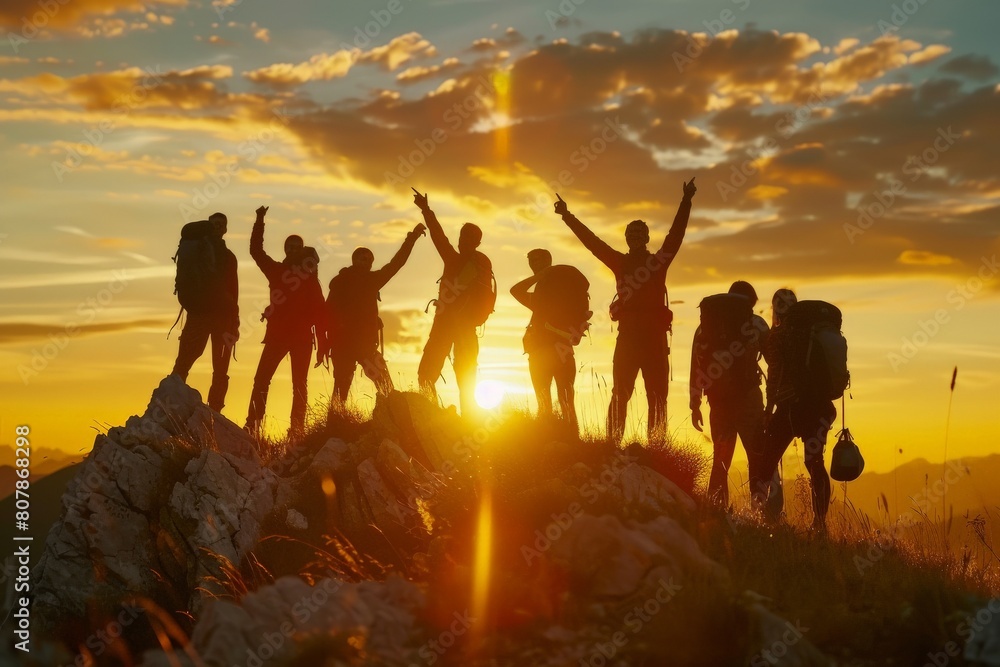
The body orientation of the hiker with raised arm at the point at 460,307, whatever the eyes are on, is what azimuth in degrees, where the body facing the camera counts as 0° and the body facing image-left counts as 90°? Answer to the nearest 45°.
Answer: approximately 135°

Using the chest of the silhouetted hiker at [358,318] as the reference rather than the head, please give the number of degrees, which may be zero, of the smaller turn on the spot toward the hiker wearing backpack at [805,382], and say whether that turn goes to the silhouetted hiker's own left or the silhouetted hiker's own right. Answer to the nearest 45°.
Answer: approximately 135° to the silhouetted hiker's own right

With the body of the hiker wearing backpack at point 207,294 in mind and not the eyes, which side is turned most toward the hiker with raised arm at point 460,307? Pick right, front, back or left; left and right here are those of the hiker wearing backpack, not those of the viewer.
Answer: right

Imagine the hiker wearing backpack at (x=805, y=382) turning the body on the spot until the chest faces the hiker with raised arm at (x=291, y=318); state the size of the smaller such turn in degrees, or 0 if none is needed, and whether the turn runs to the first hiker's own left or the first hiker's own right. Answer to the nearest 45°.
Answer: approximately 45° to the first hiker's own left

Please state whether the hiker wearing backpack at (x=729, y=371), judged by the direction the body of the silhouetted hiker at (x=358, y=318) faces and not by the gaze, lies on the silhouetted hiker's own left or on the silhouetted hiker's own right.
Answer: on the silhouetted hiker's own right

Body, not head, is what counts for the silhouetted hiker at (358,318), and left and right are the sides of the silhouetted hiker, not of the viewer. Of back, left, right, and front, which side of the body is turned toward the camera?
back

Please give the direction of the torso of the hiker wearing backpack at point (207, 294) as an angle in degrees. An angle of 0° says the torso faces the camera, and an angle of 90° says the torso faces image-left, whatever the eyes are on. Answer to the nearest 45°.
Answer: approximately 225°

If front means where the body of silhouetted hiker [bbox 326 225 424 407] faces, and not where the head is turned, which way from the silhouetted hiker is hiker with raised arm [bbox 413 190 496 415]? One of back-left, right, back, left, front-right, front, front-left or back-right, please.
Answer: back-right
